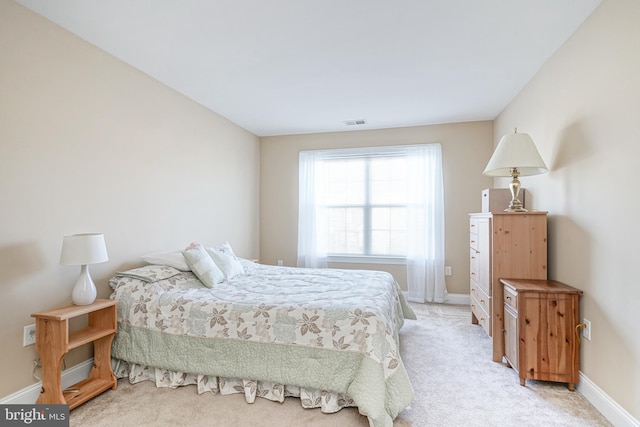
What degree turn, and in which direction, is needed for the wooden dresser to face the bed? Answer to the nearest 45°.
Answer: approximately 45° to its left

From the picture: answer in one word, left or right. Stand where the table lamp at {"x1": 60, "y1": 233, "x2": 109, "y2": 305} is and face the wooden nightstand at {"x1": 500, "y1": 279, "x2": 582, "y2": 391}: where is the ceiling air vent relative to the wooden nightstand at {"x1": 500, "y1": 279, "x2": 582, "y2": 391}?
left

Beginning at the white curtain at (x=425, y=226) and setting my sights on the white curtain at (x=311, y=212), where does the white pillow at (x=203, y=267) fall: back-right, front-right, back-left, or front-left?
front-left

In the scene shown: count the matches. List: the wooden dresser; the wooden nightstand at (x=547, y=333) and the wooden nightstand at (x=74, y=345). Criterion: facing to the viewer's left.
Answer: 2

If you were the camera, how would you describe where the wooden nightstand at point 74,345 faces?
facing the viewer and to the right of the viewer

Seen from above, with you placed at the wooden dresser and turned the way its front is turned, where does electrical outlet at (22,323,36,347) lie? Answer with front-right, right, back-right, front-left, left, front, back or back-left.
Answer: front-left

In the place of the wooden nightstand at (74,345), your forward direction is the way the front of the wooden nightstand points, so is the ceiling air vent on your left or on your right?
on your left

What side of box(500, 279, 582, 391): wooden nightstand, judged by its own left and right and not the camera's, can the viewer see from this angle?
left

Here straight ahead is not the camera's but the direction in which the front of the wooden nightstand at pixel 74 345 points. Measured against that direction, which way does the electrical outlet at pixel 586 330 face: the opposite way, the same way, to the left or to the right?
the opposite way

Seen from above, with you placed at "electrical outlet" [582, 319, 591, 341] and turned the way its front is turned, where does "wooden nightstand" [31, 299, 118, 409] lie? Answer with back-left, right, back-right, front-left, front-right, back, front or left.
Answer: front

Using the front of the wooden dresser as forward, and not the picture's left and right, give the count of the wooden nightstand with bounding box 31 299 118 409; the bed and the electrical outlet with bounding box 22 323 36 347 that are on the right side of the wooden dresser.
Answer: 0

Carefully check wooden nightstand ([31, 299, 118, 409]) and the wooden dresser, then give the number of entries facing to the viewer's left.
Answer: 1

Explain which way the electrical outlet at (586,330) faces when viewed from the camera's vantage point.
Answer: facing the viewer and to the left of the viewer

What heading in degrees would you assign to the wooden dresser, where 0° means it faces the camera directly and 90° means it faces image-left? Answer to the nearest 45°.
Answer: approximately 90°

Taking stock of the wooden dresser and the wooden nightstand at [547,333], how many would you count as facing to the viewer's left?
2

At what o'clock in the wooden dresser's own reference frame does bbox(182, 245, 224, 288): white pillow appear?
The white pillow is roughly at 11 o'clock from the wooden dresser.
